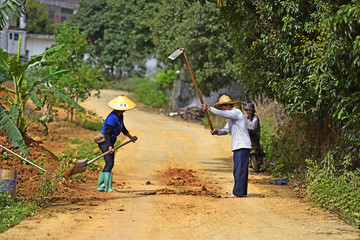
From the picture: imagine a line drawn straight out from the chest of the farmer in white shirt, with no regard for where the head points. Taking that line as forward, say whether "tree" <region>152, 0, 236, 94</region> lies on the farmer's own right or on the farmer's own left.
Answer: on the farmer's own right

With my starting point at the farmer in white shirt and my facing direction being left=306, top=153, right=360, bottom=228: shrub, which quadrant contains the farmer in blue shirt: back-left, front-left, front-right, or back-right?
back-right

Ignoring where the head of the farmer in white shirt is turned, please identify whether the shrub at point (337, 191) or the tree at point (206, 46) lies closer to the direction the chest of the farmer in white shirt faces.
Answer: the tree

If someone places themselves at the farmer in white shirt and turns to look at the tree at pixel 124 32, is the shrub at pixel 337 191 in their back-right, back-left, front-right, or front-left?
back-right

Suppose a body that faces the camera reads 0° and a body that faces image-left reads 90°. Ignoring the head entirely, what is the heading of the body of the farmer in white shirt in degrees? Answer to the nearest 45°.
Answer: approximately 90°

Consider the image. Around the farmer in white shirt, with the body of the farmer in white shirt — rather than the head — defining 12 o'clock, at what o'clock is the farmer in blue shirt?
The farmer in blue shirt is roughly at 12 o'clock from the farmer in white shirt.

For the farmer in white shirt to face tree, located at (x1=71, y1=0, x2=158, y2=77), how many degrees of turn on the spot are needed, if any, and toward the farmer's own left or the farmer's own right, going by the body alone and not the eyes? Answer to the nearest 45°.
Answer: approximately 90° to the farmer's own right

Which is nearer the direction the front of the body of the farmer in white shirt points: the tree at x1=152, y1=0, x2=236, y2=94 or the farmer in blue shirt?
the farmer in blue shirt

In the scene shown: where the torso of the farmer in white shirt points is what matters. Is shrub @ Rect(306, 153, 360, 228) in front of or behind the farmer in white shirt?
behind
